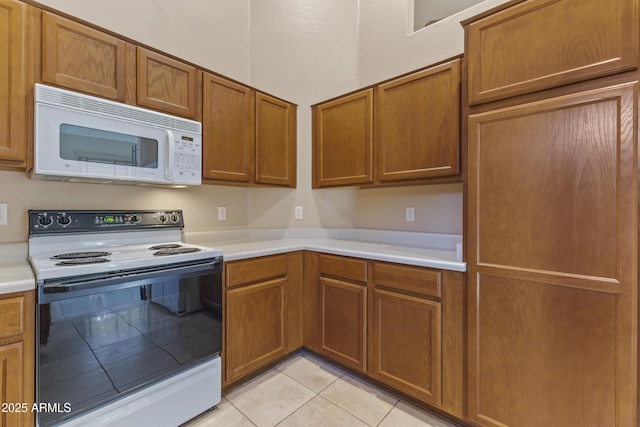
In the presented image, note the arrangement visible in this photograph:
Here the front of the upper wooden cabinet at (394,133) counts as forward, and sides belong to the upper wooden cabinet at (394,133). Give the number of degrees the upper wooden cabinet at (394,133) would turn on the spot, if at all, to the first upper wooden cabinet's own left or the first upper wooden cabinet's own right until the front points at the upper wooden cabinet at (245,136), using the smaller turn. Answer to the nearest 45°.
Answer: approximately 45° to the first upper wooden cabinet's own right

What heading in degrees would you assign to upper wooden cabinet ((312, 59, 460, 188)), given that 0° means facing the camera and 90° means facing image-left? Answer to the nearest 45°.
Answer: approximately 45°

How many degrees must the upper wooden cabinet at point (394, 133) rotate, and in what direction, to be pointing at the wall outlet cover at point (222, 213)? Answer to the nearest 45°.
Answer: approximately 45° to its right

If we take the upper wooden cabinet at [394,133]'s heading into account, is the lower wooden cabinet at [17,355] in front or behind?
in front
